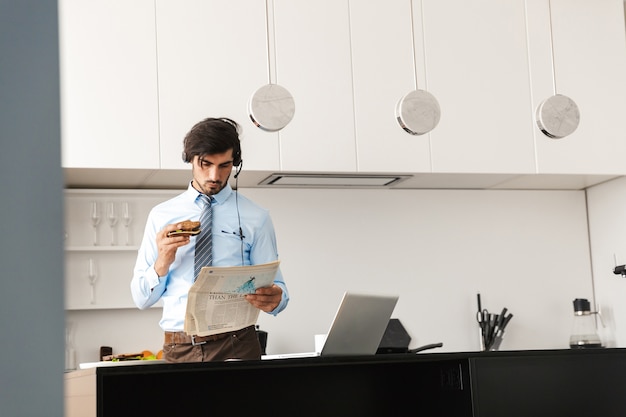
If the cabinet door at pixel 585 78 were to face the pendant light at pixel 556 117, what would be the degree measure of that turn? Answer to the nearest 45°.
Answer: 0° — it already faces it

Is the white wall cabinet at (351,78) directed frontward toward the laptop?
yes

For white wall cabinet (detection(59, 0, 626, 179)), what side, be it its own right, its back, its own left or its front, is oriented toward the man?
front

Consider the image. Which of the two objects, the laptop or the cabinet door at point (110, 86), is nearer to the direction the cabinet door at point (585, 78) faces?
the laptop

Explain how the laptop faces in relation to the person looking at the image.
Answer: facing away from the viewer and to the left of the viewer

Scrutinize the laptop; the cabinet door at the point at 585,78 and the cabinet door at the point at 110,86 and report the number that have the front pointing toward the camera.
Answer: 2

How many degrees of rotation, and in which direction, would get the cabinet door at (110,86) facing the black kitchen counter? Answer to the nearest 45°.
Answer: approximately 45° to its left

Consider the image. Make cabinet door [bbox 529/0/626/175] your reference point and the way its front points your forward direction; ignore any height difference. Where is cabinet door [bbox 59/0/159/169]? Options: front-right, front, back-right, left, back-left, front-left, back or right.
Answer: front-right

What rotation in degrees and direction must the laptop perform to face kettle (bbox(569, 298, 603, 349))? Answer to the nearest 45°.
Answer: approximately 90° to its right

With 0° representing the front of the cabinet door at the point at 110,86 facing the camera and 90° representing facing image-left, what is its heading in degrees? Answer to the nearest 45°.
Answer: approximately 0°
